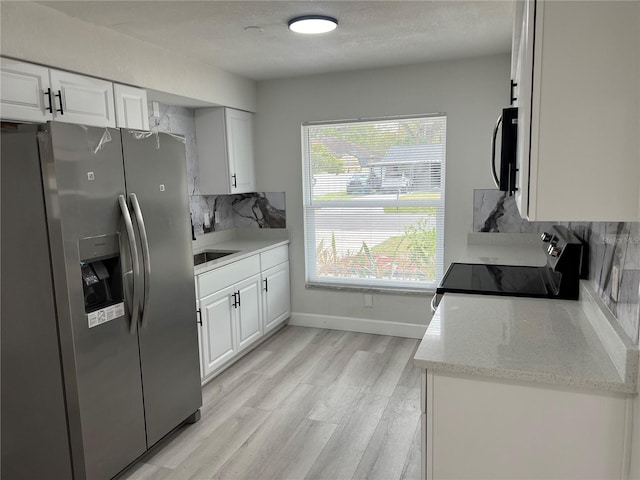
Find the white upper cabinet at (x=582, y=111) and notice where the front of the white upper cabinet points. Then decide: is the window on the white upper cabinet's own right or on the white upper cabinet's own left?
on the white upper cabinet's own right

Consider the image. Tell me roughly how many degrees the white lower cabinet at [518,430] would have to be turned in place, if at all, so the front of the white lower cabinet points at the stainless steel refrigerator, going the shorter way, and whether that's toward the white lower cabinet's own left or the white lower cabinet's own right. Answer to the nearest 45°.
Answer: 0° — it already faces it

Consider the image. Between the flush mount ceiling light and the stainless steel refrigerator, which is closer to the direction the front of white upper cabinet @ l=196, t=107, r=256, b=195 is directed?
the flush mount ceiling light

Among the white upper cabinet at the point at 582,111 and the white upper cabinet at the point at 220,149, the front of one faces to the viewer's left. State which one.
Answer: the white upper cabinet at the point at 582,111

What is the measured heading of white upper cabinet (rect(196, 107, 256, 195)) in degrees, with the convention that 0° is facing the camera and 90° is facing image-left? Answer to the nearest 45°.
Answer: approximately 315°

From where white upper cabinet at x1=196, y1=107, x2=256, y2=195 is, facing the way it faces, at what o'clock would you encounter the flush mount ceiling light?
The flush mount ceiling light is roughly at 1 o'clock from the white upper cabinet.

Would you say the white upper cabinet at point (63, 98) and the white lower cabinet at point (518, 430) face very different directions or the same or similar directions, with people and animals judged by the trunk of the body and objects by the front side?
very different directions

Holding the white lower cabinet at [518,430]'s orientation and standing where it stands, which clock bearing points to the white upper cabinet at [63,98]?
The white upper cabinet is roughly at 12 o'clock from the white lower cabinet.

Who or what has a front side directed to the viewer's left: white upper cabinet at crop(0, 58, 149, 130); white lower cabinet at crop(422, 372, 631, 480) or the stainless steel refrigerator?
the white lower cabinet

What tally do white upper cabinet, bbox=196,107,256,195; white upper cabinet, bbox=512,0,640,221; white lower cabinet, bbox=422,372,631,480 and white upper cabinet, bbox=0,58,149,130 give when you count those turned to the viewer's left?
2

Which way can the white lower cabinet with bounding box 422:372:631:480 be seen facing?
to the viewer's left

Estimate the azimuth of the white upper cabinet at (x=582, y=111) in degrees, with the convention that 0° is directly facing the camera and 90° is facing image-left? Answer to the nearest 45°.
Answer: approximately 90°
